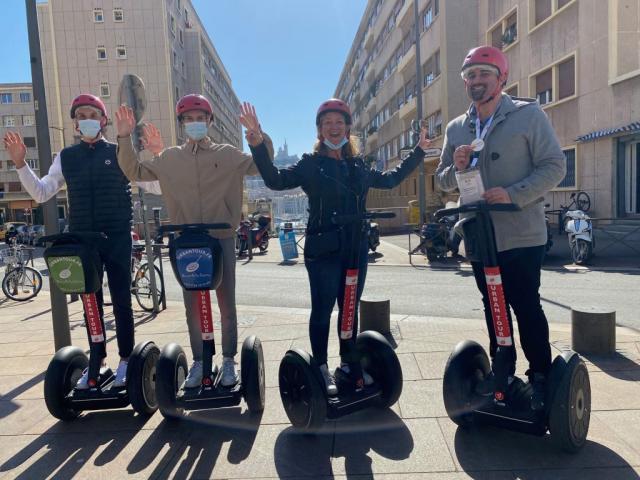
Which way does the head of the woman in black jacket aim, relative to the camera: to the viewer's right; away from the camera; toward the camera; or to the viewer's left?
toward the camera

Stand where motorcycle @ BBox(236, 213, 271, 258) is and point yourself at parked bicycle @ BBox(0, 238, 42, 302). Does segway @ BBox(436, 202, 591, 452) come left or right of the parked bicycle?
left

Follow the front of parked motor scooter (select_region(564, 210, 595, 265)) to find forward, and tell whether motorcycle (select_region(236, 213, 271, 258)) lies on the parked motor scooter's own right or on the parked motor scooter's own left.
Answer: on the parked motor scooter's own right

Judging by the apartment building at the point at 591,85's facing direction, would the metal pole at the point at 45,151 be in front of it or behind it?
in front

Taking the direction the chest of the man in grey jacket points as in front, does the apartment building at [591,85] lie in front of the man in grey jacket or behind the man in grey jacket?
behind

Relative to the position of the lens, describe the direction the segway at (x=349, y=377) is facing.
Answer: facing the viewer and to the right of the viewer

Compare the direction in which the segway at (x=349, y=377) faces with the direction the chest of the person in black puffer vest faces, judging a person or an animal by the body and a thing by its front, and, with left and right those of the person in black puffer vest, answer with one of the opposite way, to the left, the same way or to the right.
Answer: the same way

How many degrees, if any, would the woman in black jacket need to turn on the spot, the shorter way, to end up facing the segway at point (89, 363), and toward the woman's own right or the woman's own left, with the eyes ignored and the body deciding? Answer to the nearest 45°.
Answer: approximately 90° to the woman's own right

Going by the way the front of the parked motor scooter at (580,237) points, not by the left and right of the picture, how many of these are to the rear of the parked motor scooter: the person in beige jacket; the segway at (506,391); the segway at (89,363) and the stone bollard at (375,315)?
0

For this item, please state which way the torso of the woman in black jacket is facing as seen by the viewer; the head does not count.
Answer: toward the camera

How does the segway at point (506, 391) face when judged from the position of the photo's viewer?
facing the viewer and to the left of the viewer

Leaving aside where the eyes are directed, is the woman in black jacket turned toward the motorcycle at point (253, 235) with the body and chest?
no

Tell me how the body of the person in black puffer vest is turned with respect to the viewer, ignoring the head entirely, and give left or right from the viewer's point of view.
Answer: facing the viewer

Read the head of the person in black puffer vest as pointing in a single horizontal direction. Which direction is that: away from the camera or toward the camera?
toward the camera

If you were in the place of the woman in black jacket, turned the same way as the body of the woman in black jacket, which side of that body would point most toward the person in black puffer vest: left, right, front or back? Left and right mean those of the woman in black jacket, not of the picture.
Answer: right

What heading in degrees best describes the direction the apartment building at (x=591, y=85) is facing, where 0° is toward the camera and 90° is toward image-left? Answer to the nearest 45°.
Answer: approximately 45°

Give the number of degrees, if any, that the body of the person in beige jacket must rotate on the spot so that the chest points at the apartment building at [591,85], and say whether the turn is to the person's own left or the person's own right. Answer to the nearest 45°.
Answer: approximately 135° to the person's own left

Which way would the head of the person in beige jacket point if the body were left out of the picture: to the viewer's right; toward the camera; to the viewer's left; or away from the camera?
toward the camera

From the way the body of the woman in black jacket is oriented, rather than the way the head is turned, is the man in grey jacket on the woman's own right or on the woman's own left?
on the woman's own left
